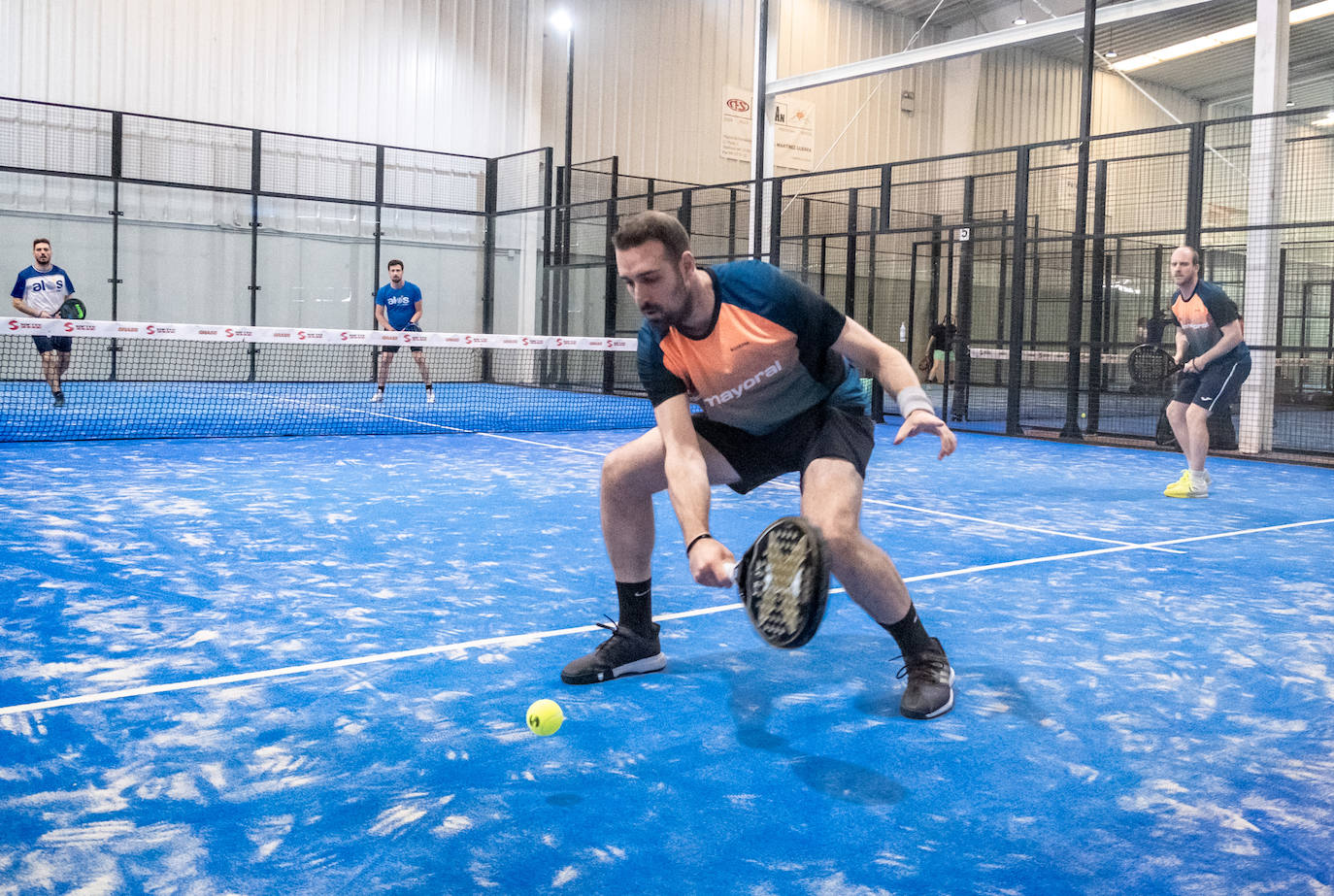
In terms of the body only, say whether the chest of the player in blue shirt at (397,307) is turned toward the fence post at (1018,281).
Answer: no

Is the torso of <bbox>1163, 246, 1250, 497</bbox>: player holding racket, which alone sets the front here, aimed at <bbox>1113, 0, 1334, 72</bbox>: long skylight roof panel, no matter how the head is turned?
no

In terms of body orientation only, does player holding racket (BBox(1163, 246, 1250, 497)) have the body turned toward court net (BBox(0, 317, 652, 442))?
no

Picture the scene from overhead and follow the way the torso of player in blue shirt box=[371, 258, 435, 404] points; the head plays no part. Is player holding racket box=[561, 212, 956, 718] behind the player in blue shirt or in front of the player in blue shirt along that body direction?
in front

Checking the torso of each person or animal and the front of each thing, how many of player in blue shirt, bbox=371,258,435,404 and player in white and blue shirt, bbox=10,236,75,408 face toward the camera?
2

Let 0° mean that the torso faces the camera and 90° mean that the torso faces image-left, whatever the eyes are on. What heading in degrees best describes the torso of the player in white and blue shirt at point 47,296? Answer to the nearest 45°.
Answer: approximately 0°

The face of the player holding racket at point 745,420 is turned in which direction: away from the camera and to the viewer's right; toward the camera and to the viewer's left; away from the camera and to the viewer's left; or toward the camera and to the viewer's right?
toward the camera and to the viewer's left

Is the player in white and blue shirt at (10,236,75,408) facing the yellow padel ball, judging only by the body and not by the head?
yes

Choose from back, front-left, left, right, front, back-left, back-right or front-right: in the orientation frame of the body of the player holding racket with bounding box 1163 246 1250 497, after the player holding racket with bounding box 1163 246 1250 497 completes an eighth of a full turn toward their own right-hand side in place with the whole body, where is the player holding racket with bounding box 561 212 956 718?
left

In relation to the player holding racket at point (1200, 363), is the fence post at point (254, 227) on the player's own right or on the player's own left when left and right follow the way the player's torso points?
on the player's own right

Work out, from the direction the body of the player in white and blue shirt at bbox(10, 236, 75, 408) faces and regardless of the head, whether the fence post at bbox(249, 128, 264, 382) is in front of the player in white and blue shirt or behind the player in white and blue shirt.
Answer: behind

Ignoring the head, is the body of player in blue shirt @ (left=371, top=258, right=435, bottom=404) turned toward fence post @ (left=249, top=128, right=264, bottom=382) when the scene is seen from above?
no

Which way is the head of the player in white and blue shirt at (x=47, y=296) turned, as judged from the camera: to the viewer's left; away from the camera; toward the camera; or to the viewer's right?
toward the camera

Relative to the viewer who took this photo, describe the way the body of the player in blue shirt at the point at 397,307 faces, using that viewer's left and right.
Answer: facing the viewer
